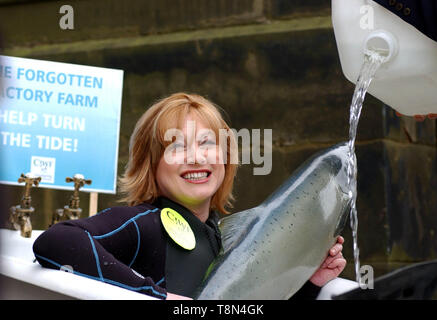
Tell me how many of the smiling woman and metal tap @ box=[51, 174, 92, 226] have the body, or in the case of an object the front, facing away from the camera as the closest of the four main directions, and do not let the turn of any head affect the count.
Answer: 0

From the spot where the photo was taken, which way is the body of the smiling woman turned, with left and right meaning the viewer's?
facing the viewer and to the right of the viewer

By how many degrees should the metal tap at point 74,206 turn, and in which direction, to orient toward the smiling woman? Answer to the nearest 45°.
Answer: approximately 45° to its left

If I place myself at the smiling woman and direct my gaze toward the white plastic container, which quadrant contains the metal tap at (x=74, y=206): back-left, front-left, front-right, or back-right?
back-left

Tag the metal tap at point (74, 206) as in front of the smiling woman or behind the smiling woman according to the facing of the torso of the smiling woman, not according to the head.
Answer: behind
